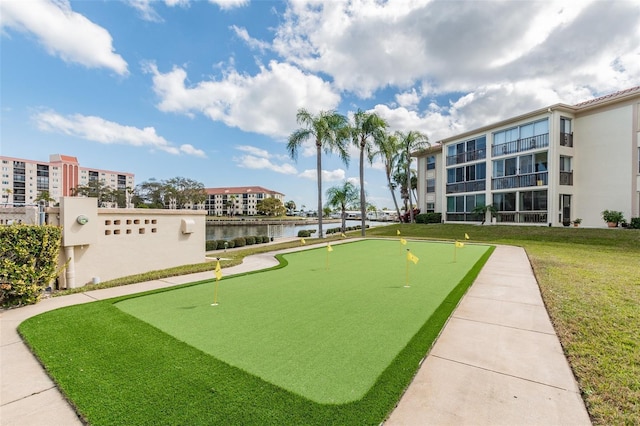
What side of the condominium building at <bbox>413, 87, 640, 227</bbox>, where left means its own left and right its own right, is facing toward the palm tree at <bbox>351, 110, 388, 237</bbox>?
front

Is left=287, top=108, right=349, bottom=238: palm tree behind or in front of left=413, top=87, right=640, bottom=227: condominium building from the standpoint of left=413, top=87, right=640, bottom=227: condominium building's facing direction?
in front

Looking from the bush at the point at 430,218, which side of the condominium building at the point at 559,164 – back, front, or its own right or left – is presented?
right

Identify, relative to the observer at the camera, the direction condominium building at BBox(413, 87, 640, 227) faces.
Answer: facing the viewer and to the left of the viewer

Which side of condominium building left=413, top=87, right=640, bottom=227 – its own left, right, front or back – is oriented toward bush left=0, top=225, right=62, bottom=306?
front

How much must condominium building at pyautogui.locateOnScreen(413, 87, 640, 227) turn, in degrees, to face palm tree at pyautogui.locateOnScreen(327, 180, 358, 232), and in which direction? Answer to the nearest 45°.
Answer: approximately 45° to its right

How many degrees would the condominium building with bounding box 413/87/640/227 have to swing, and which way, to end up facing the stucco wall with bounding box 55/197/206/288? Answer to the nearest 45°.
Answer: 0° — it already faces it
